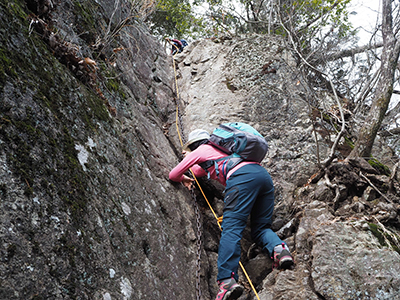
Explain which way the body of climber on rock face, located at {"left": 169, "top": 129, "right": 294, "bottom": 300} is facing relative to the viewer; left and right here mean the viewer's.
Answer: facing away from the viewer and to the left of the viewer

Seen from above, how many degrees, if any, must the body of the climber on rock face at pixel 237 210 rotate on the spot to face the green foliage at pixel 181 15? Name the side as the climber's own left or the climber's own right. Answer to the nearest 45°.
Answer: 0° — they already face it
